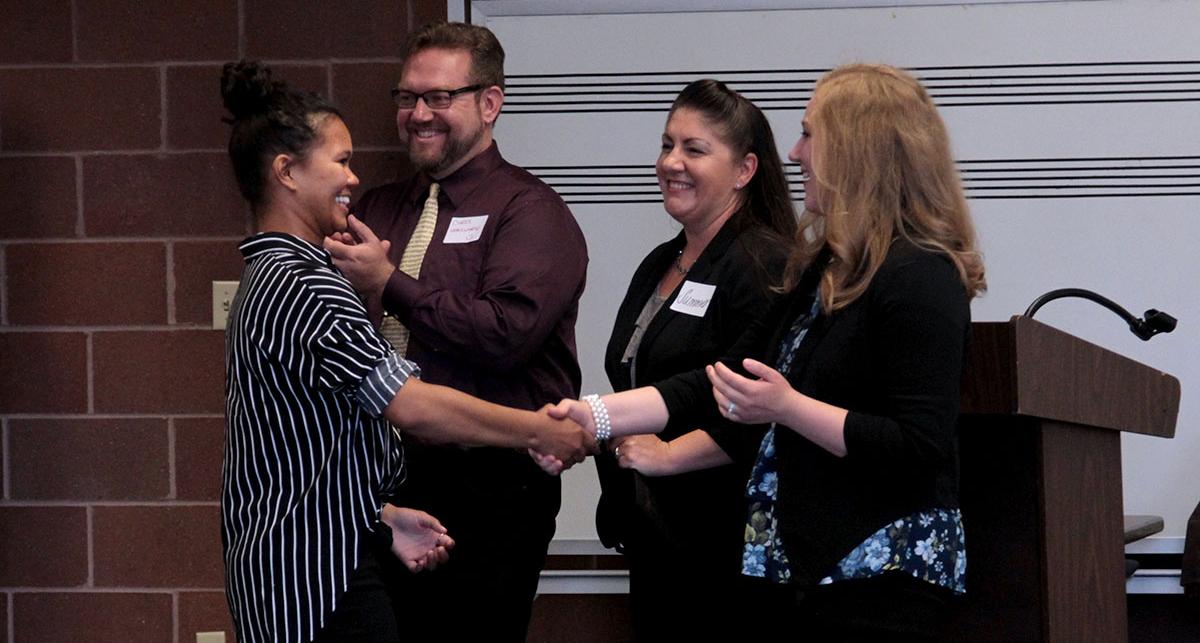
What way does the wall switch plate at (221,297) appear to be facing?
toward the camera

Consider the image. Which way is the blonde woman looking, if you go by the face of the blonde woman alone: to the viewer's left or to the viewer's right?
to the viewer's left

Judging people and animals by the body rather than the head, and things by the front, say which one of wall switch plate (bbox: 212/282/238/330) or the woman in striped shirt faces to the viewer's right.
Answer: the woman in striped shirt

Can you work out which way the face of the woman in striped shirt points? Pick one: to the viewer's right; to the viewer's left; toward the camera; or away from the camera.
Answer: to the viewer's right

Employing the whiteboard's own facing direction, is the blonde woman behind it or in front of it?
in front

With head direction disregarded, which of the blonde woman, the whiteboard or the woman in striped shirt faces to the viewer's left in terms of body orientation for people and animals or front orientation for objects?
the blonde woman

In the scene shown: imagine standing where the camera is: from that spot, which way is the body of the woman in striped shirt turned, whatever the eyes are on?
to the viewer's right

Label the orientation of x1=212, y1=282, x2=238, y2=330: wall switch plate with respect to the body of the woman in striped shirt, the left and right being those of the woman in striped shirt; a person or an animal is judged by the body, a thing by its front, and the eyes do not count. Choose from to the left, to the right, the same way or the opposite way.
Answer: to the right

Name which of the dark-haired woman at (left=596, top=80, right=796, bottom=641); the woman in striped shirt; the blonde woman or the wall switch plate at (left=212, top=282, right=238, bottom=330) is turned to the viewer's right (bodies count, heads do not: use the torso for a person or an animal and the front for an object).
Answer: the woman in striped shirt

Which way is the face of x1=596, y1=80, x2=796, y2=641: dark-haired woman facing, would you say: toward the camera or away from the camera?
toward the camera

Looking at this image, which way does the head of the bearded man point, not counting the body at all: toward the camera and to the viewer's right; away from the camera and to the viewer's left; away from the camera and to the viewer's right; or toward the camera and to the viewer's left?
toward the camera and to the viewer's left

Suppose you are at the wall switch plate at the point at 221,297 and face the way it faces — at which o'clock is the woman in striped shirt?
The woman in striped shirt is roughly at 12 o'clock from the wall switch plate.
